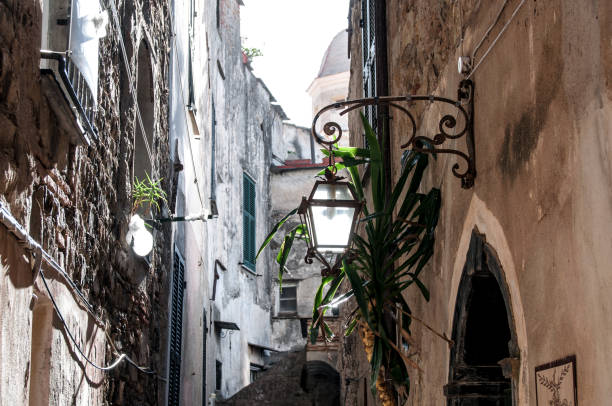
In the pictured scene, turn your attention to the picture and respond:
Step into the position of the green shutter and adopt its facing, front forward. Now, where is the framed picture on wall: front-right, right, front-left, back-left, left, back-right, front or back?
front-right

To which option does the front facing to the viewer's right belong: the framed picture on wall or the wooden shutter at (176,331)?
the wooden shutter

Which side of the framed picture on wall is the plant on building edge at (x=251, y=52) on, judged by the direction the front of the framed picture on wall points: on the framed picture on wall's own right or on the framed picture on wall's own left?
on the framed picture on wall's own right

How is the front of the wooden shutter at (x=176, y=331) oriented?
to the viewer's right

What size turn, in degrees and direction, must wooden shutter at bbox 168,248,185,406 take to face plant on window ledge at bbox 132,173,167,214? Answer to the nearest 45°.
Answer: approximately 90° to its right

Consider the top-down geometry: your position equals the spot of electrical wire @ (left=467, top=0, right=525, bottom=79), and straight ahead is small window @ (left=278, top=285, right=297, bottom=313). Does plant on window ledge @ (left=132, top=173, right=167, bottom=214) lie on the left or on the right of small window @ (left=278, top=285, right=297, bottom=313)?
left

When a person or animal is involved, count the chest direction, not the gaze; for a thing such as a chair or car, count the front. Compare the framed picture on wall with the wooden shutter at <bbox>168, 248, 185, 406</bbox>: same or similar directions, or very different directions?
very different directions

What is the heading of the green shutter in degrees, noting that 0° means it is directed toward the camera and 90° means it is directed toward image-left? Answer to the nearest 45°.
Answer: approximately 315°

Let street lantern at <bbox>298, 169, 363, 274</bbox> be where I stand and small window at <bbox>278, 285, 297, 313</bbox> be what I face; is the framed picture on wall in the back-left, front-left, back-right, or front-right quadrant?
back-right

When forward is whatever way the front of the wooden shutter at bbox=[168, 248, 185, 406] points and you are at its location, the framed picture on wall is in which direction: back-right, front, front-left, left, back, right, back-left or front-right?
right

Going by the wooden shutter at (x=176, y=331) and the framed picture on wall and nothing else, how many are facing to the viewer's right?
1

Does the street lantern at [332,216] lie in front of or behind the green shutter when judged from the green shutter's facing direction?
in front

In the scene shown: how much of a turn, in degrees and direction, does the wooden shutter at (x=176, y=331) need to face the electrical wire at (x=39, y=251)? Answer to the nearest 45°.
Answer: approximately 90° to its right
